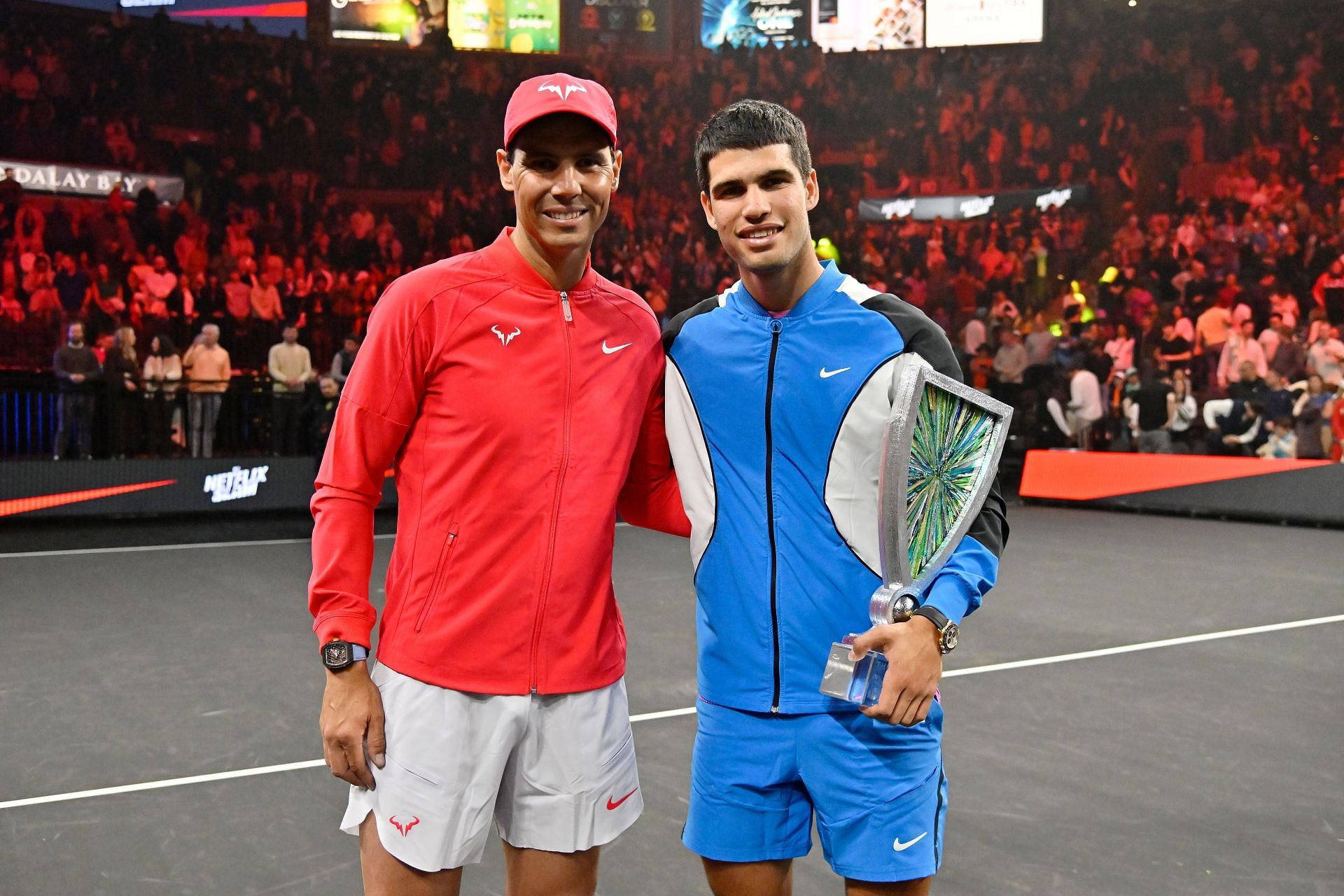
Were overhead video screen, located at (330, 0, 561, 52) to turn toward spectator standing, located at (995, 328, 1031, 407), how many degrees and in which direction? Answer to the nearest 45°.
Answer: approximately 45° to its left

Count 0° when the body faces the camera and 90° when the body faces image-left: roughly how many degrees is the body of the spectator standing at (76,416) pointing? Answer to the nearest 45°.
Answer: approximately 0°

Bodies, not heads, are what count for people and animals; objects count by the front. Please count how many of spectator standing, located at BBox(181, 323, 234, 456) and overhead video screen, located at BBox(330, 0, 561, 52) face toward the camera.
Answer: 2

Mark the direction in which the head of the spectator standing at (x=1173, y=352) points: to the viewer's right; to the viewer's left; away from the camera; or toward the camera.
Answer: toward the camera

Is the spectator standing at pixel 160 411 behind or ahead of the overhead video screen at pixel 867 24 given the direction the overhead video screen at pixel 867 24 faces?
ahead

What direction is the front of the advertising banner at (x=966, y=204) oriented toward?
toward the camera

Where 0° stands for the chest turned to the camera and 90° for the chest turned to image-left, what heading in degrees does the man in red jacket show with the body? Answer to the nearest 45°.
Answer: approximately 0°

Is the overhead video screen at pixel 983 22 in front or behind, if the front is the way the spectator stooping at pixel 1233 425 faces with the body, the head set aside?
behind

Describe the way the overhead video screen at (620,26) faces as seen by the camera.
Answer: facing the viewer

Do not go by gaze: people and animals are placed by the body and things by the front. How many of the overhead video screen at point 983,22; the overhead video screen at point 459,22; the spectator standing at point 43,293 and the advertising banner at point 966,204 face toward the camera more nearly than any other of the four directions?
4

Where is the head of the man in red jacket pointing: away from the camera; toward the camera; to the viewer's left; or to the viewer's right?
toward the camera

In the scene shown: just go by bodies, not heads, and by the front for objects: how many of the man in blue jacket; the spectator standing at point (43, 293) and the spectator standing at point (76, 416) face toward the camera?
3

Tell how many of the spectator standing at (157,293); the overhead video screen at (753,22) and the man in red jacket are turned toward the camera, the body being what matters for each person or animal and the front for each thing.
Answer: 3

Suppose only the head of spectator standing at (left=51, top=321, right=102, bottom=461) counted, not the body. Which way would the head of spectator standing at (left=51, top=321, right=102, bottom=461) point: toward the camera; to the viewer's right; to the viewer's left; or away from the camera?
toward the camera
